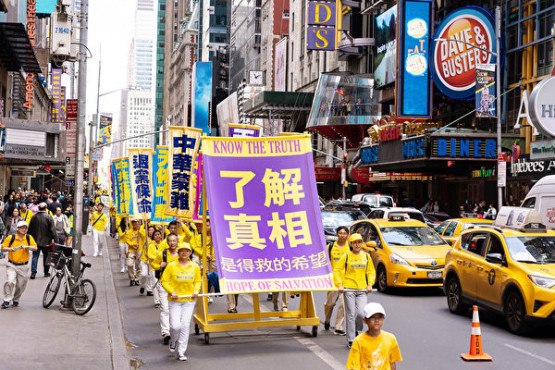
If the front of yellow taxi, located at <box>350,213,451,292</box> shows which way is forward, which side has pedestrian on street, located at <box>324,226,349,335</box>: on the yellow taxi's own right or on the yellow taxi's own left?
on the yellow taxi's own right

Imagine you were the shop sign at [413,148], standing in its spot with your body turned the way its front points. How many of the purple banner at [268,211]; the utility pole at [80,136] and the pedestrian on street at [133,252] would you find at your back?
0

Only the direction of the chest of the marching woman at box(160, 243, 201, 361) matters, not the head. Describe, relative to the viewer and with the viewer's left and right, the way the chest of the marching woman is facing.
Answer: facing the viewer

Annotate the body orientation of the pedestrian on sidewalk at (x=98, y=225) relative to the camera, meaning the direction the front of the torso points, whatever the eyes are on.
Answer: toward the camera

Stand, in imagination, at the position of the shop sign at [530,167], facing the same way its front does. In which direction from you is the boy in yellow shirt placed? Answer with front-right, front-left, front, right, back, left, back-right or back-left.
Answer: front-left

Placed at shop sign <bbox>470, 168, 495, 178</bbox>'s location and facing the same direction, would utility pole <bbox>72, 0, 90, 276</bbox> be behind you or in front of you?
in front

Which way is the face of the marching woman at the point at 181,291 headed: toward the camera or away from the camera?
toward the camera

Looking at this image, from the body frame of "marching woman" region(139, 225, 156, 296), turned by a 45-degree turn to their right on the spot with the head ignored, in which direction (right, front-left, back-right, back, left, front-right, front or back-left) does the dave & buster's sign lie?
back

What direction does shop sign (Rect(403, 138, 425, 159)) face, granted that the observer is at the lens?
facing the viewer and to the left of the viewer

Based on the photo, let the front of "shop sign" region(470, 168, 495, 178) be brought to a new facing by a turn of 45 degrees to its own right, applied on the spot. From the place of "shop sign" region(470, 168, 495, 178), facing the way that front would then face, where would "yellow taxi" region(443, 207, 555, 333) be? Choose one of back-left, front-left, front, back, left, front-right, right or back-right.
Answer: left

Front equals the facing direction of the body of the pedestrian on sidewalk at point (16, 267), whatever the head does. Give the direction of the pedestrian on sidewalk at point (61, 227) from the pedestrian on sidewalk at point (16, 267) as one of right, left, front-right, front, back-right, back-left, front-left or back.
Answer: back

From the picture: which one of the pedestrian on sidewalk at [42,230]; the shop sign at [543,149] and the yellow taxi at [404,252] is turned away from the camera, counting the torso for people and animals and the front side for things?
the pedestrian on sidewalk

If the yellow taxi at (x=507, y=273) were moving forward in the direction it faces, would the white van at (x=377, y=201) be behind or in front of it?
behind

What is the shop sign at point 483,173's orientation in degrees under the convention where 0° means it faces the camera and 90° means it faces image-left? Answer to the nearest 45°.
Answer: approximately 45°

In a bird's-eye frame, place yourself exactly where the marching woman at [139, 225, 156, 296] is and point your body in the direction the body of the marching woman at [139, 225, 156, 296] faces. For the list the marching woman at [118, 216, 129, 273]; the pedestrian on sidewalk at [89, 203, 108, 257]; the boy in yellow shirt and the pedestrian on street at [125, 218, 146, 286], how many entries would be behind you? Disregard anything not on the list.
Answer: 3
